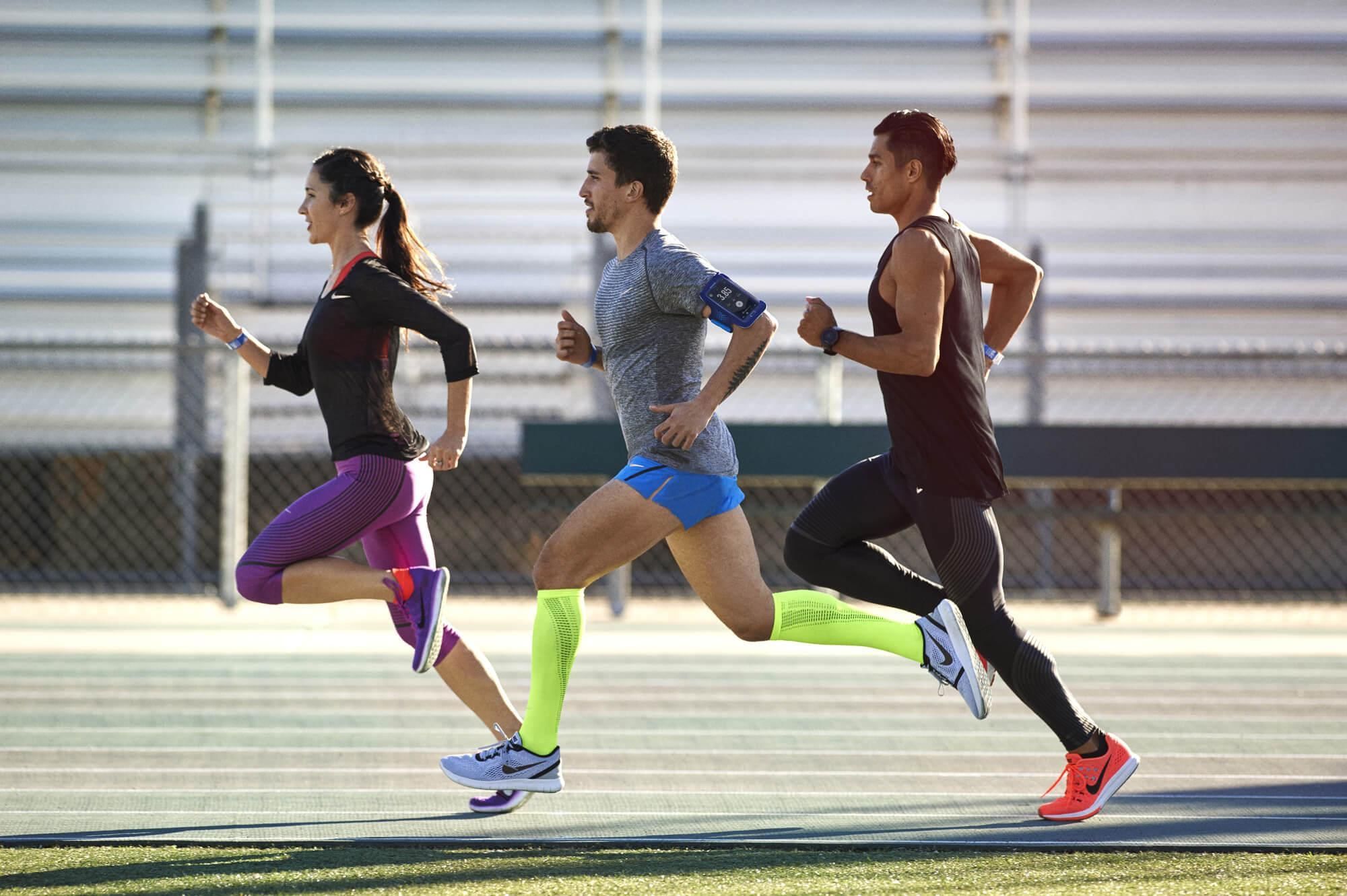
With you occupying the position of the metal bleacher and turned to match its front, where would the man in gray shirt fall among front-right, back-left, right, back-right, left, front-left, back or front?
front

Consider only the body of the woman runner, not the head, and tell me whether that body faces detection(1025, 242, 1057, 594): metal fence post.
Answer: no

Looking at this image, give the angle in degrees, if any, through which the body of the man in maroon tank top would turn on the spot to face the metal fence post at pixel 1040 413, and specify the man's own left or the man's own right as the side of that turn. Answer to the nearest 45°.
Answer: approximately 90° to the man's own right

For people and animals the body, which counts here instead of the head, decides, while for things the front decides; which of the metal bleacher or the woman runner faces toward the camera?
the metal bleacher

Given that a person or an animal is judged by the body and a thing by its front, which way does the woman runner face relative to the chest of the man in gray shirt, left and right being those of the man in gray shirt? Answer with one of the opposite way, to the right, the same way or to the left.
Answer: the same way

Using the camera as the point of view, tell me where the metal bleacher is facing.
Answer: facing the viewer

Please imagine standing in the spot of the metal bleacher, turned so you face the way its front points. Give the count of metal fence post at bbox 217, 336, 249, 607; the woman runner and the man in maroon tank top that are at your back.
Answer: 0

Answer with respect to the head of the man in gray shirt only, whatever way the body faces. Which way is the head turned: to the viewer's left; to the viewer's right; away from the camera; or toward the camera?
to the viewer's left

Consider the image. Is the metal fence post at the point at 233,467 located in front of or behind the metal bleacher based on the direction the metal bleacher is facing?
in front

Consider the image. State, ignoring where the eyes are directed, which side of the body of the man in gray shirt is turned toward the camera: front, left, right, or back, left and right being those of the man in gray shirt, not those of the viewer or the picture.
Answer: left

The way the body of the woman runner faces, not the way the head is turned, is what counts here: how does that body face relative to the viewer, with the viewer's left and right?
facing to the left of the viewer

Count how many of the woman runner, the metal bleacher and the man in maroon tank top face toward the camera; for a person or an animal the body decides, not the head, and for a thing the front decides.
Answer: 1

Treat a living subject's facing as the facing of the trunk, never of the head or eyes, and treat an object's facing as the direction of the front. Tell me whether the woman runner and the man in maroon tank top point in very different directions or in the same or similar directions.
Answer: same or similar directions

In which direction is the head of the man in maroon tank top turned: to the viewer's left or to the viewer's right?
to the viewer's left

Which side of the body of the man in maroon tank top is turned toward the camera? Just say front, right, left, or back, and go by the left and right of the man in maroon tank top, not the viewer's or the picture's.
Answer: left

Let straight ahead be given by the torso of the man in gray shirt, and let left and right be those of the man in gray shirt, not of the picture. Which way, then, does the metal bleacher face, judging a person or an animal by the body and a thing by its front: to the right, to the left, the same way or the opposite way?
to the left

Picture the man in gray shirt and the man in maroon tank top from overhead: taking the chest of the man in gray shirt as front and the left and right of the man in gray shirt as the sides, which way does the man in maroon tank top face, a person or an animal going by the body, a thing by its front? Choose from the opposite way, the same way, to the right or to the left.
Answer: the same way
